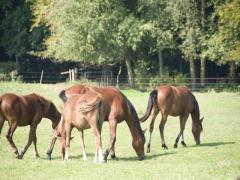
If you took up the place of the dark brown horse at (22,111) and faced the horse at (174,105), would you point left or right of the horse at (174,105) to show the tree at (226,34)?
left

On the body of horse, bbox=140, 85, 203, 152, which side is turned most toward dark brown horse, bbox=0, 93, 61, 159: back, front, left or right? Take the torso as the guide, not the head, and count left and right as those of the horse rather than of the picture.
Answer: back

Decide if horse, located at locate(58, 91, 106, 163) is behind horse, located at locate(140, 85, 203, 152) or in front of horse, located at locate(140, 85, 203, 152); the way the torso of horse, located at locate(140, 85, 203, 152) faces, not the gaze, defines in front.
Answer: behind

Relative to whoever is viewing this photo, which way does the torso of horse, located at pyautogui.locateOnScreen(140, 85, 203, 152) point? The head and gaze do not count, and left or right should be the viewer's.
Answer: facing away from the viewer and to the right of the viewer

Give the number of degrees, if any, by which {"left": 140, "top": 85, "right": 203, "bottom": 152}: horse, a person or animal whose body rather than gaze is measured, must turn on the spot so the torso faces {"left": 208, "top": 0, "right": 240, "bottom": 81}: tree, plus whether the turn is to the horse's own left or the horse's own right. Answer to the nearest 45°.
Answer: approximately 45° to the horse's own left

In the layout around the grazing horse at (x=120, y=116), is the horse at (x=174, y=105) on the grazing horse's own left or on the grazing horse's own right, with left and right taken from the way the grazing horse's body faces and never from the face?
on the grazing horse's own left

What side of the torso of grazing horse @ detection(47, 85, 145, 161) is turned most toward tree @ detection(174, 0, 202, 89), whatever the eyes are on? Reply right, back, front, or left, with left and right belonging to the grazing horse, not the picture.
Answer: left

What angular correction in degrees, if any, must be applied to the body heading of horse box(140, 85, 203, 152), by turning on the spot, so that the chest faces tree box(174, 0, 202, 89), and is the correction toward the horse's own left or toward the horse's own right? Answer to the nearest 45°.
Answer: approximately 45° to the horse's own left

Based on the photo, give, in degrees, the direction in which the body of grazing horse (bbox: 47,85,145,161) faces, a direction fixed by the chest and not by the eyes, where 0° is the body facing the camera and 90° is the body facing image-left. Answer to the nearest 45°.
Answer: approximately 270°
